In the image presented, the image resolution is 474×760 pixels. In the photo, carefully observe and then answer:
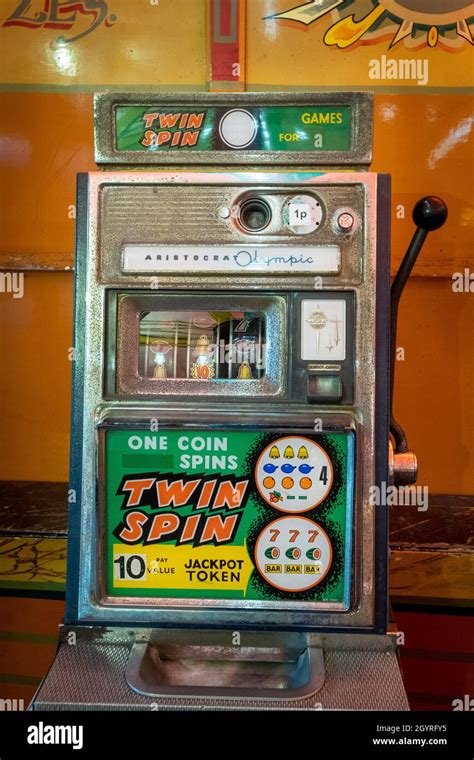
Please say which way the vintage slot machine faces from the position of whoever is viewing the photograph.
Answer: facing the viewer
